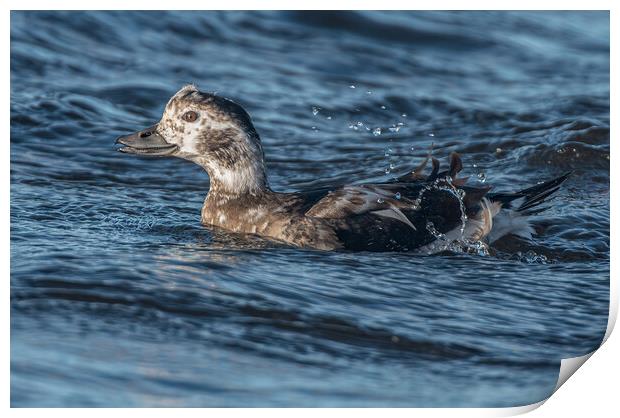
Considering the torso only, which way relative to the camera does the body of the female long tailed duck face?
to the viewer's left
